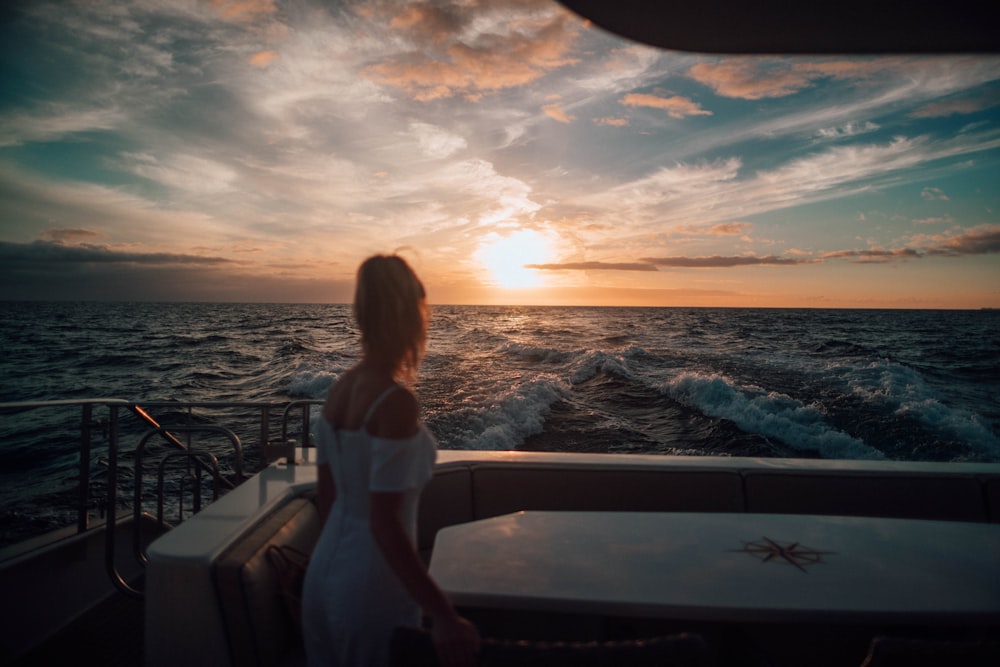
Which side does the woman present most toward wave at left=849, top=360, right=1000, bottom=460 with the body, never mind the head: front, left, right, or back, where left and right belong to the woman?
front

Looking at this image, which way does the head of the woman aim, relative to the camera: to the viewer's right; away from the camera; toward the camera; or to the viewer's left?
away from the camera

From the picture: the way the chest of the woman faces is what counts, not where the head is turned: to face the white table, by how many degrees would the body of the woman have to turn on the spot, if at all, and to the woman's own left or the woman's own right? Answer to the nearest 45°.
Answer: approximately 45° to the woman's own right

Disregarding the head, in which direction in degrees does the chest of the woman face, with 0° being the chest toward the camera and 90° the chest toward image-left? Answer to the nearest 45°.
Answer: approximately 225°

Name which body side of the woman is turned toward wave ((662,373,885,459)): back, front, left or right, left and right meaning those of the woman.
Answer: front
